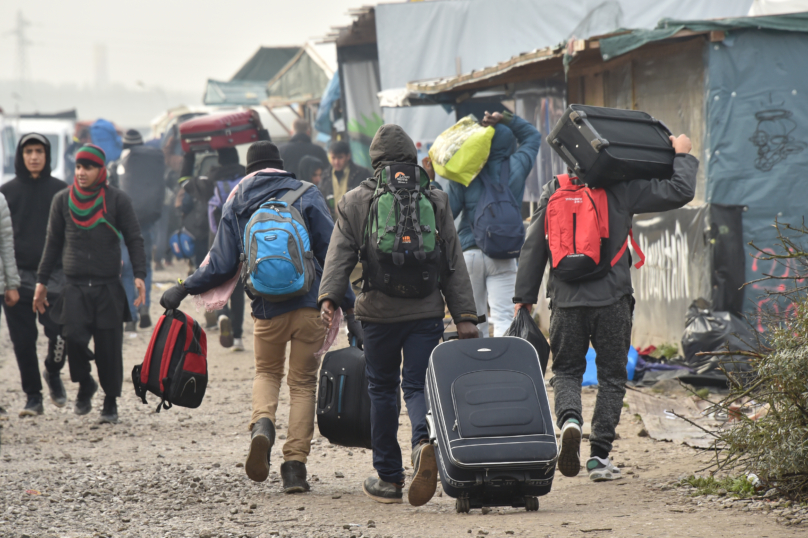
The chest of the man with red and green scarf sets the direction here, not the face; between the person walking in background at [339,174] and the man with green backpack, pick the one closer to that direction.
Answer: the man with green backpack

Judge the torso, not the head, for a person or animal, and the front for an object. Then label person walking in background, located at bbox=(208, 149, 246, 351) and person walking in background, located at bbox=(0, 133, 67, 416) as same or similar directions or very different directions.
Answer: very different directions

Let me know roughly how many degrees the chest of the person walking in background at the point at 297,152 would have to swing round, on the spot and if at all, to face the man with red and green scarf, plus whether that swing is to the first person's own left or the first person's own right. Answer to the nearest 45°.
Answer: approximately 180°

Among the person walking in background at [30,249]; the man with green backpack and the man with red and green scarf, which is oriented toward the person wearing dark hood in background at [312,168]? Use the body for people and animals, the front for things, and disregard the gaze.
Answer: the man with green backpack

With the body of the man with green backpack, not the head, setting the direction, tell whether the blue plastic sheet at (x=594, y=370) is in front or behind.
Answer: in front

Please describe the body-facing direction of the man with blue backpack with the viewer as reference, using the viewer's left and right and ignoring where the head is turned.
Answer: facing away from the viewer

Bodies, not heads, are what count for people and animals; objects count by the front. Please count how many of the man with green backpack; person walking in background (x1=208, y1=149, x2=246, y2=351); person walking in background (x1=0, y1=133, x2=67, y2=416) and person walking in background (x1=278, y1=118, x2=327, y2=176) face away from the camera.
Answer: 3

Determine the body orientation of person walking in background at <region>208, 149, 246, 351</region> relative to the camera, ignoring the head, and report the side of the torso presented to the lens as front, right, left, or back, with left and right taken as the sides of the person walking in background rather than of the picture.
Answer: back

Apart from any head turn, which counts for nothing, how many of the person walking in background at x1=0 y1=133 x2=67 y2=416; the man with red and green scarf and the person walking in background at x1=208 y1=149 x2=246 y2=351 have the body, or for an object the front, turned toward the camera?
2

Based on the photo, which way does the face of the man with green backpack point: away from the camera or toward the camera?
away from the camera

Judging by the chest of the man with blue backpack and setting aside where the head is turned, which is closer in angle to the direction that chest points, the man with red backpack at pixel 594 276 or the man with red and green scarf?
the man with red and green scarf

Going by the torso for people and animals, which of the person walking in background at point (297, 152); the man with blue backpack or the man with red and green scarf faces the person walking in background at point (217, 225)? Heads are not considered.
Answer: the man with blue backpack

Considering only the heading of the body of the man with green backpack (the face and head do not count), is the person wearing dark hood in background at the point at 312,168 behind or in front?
in front

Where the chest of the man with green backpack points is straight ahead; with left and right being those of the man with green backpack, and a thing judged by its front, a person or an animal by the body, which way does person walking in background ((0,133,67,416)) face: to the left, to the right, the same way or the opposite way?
the opposite way

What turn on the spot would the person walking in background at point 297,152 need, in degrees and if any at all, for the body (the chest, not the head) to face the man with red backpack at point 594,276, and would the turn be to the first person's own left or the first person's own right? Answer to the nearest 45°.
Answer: approximately 180°
